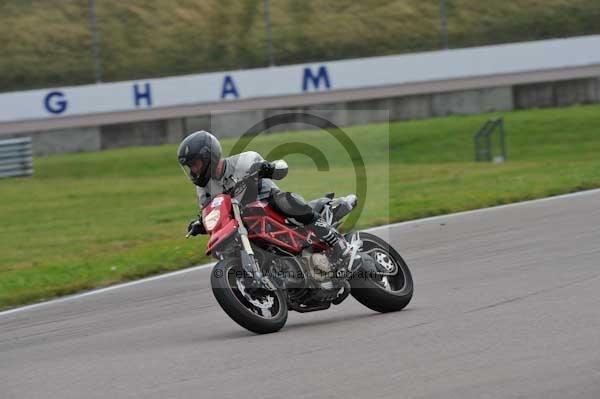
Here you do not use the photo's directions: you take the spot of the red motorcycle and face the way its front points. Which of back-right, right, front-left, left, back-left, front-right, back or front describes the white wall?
back-right

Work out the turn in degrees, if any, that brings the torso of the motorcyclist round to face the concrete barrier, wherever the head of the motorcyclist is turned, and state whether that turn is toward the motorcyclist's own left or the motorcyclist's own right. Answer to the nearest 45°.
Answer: approximately 135° to the motorcyclist's own right

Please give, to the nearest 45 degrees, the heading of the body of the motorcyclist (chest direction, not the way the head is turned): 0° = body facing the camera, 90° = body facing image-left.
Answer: approximately 45°

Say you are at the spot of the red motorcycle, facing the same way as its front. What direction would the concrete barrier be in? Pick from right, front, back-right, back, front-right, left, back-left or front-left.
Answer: back-right

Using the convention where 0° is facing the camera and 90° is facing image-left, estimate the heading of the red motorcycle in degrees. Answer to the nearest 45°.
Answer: approximately 45°

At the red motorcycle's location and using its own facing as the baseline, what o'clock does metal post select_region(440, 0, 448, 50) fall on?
The metal post is roughly at 5 o'clock from the red motorcycle.

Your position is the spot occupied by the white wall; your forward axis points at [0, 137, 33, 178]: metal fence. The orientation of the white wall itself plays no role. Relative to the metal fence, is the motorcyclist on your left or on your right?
left

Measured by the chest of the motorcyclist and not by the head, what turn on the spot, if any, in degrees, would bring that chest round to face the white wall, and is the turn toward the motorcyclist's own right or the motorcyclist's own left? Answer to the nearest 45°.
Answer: approximately 135° to the motorcyclist's own right

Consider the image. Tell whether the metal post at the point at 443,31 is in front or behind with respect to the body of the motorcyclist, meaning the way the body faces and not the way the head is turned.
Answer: behind
